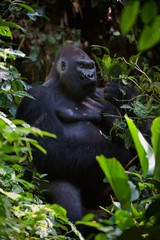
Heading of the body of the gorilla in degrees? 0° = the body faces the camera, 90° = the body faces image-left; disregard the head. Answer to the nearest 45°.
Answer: approximately 315°
